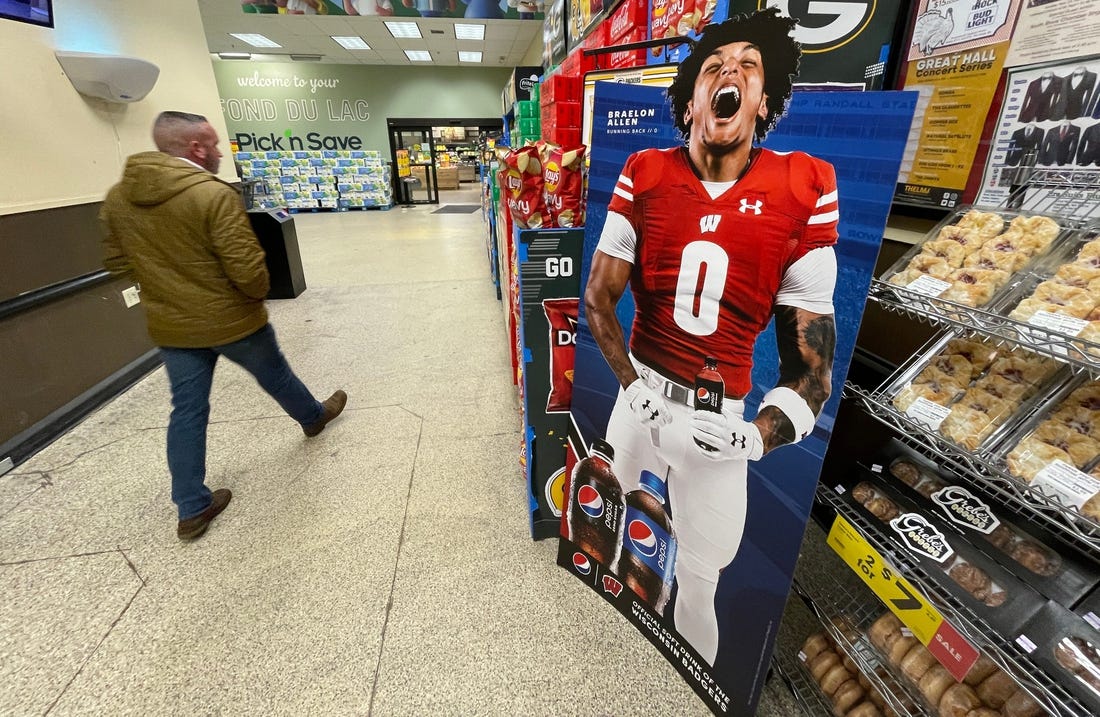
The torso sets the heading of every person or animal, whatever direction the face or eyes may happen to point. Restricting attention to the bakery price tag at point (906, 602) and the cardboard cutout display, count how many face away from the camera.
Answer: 0

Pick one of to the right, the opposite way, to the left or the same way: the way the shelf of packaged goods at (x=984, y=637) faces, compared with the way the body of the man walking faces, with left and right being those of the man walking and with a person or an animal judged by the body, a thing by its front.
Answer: to the left

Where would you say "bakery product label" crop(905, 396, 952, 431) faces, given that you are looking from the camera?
facing the viewer and to the left of the viewer

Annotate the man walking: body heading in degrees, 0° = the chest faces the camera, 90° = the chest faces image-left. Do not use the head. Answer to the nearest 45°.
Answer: approximately 225°

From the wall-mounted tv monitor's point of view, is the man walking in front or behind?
in front

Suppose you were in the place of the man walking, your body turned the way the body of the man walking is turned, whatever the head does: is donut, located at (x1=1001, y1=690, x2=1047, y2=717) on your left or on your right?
on your right

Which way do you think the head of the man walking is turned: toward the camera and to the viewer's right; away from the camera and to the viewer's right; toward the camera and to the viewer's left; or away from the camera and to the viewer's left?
away from the camera and to the viewer's right

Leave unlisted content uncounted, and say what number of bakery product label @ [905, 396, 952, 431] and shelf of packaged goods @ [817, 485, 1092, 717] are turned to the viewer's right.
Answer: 0

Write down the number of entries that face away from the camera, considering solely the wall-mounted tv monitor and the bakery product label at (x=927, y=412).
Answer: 0

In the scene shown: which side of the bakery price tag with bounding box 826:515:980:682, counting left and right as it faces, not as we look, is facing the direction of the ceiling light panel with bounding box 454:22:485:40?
right
